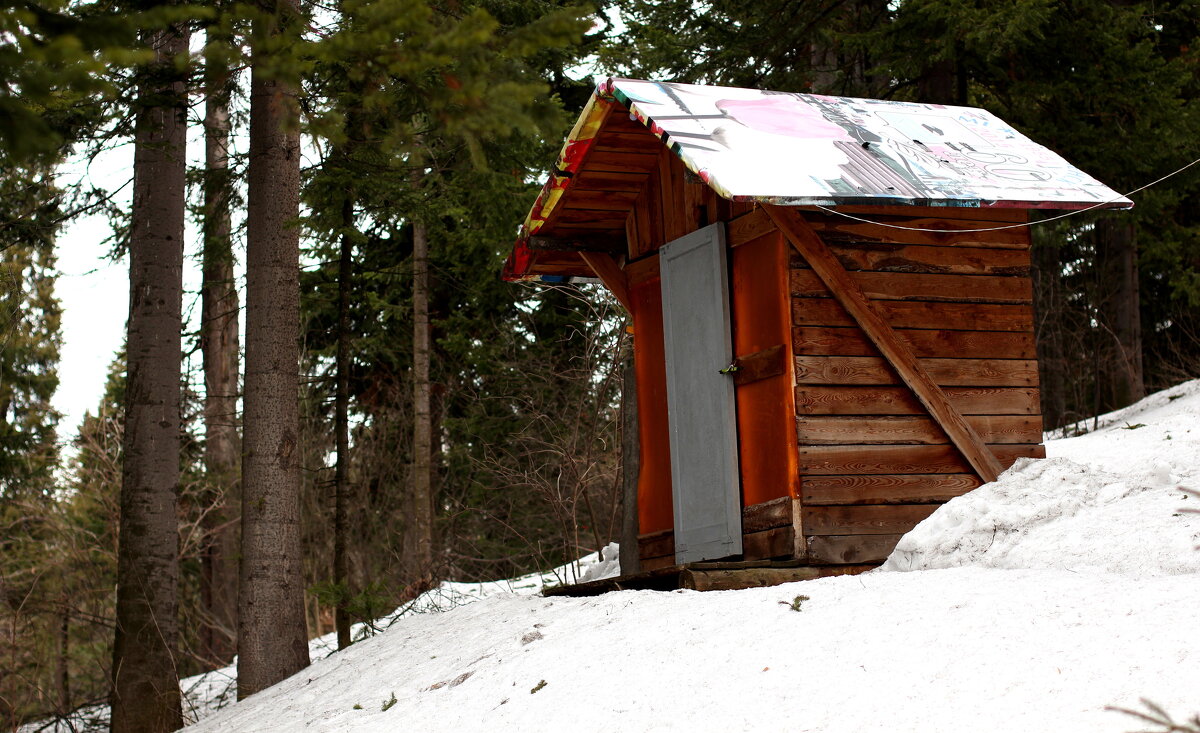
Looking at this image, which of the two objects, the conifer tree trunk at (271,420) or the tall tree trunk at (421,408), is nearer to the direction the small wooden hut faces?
the conifer tree trunk

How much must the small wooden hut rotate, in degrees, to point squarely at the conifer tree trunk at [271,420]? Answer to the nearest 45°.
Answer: approximately 45° to its right

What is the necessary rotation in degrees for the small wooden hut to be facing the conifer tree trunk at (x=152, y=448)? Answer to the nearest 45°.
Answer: approximately 45° to its right

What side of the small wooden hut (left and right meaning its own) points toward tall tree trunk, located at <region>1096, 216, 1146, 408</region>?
back

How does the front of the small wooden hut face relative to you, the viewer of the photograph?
facing the viewer and to the left of the viewer

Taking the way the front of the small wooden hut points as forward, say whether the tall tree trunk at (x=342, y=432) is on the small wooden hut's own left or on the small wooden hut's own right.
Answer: on the small wooden hut's own right

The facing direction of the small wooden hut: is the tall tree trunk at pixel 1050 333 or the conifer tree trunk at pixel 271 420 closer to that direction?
the conifer tree trunk
